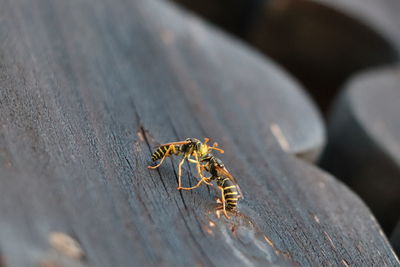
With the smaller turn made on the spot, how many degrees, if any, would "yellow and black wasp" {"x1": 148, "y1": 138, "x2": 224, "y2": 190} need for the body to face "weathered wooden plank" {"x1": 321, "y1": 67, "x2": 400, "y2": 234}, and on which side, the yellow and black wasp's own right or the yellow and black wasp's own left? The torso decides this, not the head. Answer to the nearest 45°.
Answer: approximately 45° to the yellow and black wasp's own left

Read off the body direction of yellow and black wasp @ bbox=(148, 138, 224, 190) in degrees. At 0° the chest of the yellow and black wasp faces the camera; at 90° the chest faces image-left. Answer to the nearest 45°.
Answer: approximately 270°
